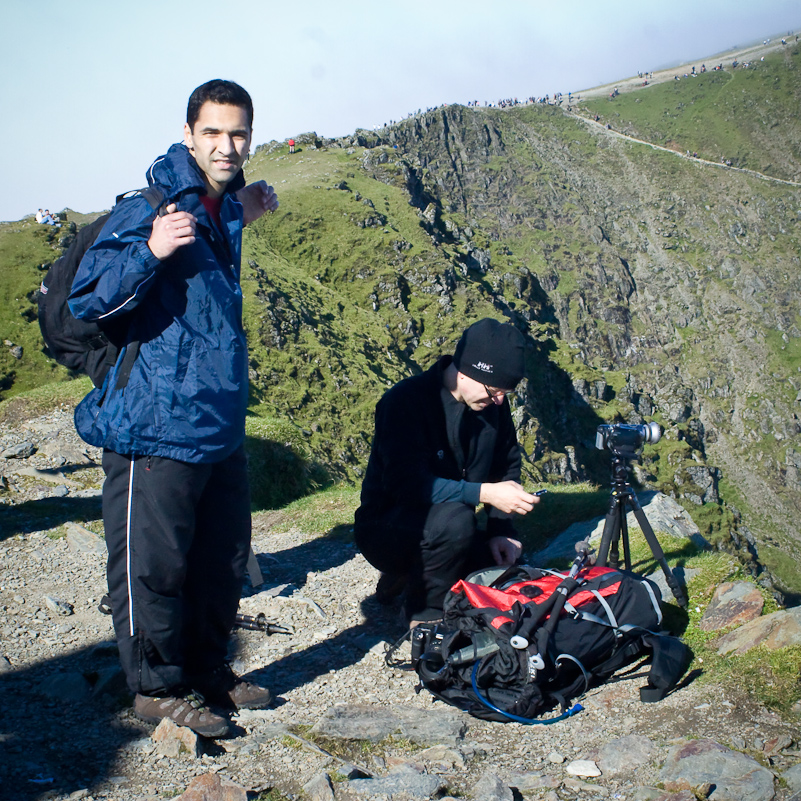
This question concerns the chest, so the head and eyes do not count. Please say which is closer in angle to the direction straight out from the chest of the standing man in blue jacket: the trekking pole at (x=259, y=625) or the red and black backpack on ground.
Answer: the red and black backpack on ground

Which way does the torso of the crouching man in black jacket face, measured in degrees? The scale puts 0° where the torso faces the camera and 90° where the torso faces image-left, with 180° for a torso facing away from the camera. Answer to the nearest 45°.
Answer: approximately 315°

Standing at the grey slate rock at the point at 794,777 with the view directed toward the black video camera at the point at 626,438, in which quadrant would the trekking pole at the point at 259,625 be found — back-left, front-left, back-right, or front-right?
front-left

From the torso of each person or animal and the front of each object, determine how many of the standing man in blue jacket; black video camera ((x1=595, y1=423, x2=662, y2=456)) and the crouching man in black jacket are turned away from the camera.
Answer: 0

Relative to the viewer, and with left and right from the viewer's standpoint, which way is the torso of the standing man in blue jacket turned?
facing the viewer and to the right of the viewer

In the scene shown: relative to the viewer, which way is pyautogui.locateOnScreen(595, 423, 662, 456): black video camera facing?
to the viewer's right

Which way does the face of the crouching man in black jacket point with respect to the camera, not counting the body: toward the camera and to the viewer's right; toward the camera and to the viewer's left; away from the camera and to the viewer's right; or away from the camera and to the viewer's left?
toward the camera and to the viewer's right
